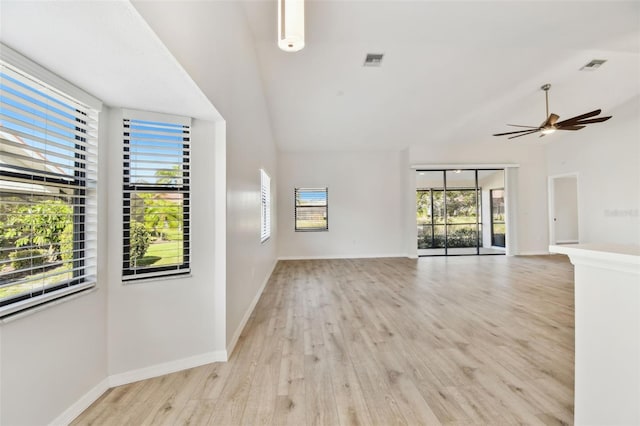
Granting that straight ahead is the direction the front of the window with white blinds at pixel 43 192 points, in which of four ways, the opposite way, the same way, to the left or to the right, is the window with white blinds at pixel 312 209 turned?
to the right

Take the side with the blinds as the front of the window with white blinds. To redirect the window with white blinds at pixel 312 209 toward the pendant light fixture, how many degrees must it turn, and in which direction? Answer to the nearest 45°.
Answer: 0° — it already faces it

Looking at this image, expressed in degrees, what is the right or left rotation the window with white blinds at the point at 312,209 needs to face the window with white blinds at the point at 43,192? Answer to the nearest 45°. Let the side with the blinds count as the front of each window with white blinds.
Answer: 0° — it already faces it

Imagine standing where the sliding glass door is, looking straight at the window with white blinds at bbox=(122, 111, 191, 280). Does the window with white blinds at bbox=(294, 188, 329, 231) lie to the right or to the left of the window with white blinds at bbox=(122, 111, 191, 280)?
right

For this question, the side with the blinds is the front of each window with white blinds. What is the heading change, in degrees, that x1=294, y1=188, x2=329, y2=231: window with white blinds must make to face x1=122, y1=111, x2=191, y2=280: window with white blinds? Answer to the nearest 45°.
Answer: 0° — it already faces it

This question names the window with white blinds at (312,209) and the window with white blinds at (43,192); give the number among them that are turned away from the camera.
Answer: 0

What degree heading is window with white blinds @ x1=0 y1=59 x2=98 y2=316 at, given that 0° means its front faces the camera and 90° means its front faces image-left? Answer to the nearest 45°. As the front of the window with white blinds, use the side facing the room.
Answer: approximately 315°

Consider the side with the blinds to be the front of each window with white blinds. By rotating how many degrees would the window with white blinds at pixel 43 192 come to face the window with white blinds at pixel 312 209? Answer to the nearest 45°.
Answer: approximately 90° to its left

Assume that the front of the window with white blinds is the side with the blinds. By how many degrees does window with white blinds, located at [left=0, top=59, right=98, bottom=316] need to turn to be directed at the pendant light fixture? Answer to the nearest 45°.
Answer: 0° — it already faces it

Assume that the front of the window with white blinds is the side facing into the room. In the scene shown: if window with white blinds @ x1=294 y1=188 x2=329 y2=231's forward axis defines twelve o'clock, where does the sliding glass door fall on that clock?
The sliding glass door is roughly at 9 o'clock from the window with white blinds.

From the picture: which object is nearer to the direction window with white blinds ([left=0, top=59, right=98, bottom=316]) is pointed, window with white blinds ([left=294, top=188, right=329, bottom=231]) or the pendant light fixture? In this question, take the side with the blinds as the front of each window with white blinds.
the pendant light fixture
